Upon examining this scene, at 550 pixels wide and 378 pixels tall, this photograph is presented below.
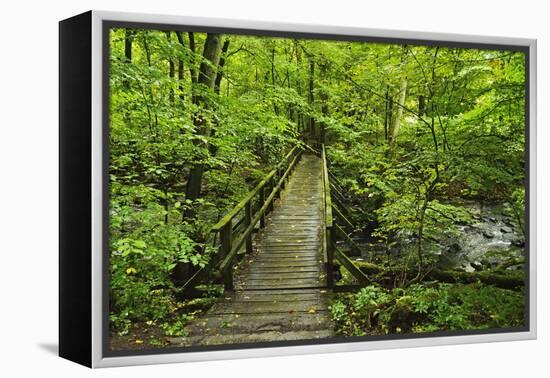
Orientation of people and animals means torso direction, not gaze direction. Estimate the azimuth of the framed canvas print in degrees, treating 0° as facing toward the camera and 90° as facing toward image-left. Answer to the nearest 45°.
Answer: approximately 315°
